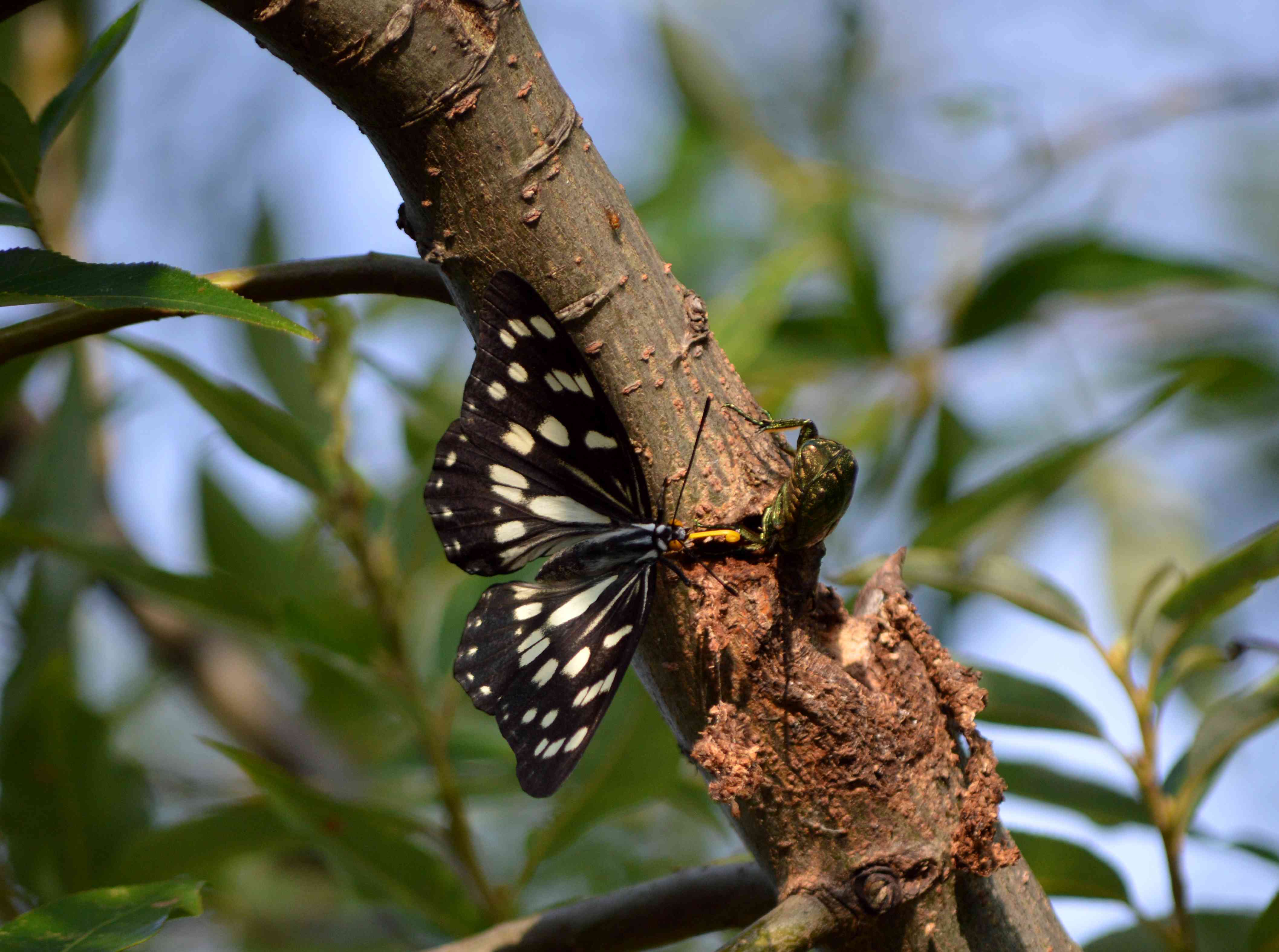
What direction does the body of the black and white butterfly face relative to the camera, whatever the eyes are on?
to the viewer's right
